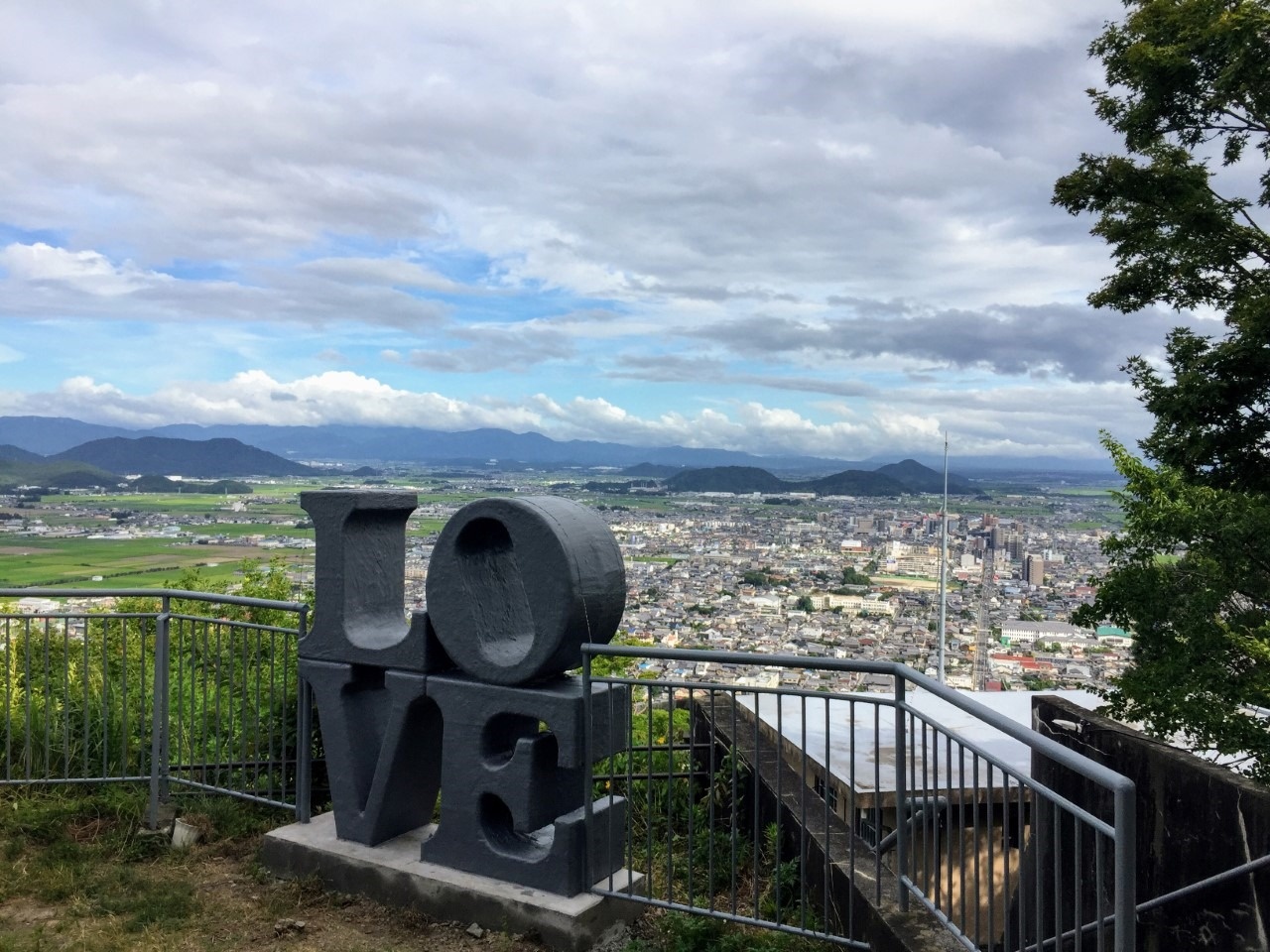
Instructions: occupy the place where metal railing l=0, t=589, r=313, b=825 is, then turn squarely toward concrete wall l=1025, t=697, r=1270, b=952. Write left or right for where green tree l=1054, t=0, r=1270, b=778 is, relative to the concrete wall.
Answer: left

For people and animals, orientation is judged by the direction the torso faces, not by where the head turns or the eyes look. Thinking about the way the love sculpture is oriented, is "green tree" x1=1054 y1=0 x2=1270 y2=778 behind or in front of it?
behind

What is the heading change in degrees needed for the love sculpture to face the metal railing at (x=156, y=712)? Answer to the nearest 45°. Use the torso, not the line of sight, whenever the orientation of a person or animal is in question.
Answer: approximately 90° to its right

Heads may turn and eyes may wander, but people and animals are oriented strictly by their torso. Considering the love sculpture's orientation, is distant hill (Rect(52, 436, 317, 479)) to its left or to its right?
on its right

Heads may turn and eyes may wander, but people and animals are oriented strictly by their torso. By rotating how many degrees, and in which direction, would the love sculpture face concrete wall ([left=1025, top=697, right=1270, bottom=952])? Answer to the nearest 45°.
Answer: approximately 135° to its left

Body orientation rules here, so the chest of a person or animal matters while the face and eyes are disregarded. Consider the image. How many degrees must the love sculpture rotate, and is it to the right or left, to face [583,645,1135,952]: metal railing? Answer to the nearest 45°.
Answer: approximately 135° to its left

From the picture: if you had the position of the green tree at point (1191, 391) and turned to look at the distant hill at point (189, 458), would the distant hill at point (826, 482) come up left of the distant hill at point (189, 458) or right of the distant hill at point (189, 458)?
right

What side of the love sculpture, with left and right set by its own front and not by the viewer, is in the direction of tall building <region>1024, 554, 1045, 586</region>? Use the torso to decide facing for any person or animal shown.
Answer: back

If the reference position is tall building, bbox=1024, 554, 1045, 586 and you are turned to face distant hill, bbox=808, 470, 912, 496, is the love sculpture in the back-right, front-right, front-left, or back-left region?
back-left

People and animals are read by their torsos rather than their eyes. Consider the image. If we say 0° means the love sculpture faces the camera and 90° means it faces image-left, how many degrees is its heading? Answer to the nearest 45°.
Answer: approximately 45°

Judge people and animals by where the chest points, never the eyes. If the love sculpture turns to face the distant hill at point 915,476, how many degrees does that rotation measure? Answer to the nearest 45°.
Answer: approximately 180°
